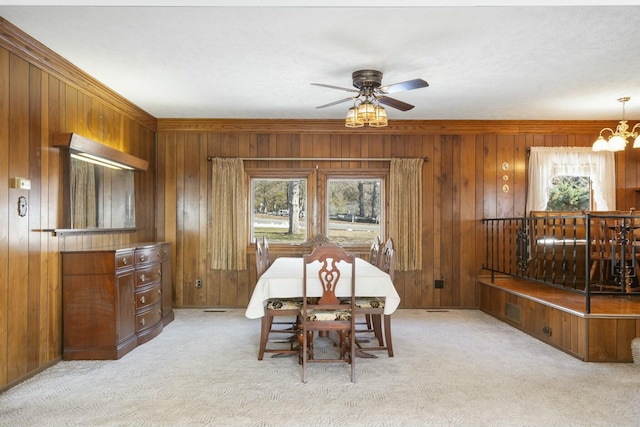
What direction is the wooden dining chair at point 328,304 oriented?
away from the camera

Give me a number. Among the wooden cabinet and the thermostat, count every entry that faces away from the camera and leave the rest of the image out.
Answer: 0

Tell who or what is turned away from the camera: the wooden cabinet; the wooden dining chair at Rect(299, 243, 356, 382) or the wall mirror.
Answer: the wooden dining chair

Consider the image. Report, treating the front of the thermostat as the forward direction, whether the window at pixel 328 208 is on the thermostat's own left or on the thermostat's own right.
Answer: on the thermostat's own left

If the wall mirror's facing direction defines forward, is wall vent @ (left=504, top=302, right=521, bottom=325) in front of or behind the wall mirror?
in front

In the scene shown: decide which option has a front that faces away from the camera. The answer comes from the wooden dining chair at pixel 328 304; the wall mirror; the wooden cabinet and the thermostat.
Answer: the wooden dining chair

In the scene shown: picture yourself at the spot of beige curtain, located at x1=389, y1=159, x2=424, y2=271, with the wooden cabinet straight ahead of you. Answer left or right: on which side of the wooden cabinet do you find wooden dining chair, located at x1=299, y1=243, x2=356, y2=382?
left

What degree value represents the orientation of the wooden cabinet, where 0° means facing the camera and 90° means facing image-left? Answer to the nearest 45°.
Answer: approximately 315°

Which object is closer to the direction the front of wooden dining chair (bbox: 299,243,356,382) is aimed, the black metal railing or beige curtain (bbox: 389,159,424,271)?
the beige curtain

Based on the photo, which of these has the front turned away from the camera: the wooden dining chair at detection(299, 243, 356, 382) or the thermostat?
the wooden dining chair

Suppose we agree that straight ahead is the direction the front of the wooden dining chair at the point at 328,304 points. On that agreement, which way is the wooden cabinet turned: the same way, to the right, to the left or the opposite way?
to the right

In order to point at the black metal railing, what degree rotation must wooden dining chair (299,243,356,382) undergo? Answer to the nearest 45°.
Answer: approximately 45° to its right

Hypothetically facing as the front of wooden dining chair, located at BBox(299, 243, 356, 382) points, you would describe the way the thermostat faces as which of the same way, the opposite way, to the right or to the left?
to the right

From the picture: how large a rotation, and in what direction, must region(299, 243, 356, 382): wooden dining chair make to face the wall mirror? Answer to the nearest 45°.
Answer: approximately 90° to its left

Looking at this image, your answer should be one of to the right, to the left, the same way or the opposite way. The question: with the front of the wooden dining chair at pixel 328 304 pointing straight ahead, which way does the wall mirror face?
to the right

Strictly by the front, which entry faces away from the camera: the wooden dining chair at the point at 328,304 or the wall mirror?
the wooden dining chair

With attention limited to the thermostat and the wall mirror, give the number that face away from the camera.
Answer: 0

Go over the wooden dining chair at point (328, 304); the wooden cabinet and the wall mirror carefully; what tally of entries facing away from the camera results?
1

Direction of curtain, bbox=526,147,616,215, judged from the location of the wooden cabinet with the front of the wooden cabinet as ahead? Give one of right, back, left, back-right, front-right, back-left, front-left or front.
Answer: front-left

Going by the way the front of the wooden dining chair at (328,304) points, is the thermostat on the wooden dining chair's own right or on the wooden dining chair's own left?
on the wooden dining chair's own left
